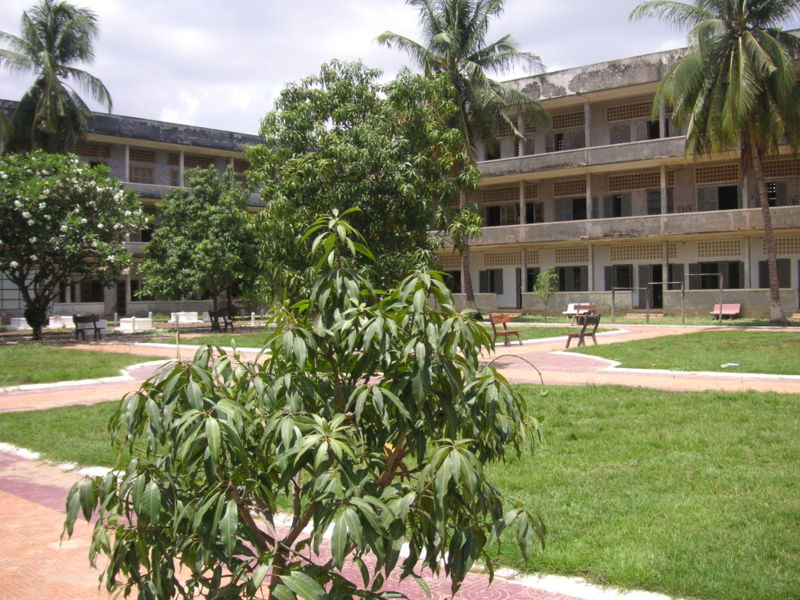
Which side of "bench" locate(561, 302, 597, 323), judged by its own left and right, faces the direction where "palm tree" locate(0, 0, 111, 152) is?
right

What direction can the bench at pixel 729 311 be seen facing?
toward the camera

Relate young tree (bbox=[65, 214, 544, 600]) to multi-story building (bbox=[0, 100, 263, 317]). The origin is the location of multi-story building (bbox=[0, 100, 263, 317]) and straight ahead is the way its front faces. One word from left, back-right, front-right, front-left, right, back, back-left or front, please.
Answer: front-right

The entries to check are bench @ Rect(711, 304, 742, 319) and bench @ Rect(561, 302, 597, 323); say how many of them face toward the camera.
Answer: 2

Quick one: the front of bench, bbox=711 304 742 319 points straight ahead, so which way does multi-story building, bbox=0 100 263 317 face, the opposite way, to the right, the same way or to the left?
to the left

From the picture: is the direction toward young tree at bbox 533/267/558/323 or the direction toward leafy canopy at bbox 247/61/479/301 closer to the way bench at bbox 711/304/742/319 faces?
the leafy canopy

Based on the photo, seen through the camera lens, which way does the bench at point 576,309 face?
facing the viewer

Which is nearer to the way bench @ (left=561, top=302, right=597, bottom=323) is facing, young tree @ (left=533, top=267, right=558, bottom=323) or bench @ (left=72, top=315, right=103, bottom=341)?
the bench

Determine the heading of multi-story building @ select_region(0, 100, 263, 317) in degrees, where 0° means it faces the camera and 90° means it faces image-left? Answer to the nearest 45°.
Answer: approximately 315°
